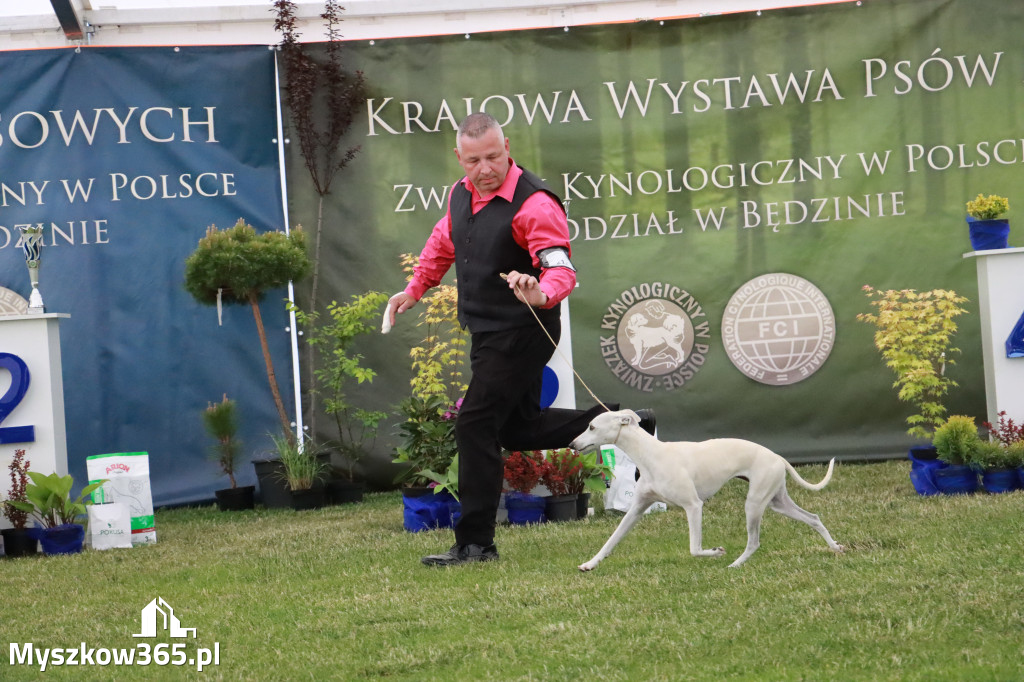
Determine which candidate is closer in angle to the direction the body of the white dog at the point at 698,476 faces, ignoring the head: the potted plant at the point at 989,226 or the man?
the man

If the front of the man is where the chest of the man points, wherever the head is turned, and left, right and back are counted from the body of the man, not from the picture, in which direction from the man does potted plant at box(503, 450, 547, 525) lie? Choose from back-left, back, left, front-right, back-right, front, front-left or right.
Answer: back-right

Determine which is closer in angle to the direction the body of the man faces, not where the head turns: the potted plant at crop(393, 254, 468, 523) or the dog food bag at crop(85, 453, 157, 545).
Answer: the dog food bag

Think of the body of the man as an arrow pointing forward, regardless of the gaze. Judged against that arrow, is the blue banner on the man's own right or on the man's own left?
on the man's own right

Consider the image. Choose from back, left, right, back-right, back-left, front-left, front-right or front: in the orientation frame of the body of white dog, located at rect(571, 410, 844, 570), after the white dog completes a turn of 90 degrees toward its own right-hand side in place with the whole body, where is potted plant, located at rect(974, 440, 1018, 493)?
front-right

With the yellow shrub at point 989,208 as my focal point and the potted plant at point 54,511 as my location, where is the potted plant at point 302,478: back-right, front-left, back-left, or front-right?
front-left

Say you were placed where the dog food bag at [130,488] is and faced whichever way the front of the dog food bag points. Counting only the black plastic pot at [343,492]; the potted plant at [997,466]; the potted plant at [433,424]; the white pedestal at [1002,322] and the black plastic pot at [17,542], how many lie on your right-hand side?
1

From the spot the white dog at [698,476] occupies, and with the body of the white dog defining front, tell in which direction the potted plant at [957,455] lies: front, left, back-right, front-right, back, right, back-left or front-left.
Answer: back-right

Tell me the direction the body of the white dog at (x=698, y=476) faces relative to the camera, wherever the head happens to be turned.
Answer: to the viewer's left

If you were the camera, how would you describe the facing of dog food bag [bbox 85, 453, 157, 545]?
facing the viewer

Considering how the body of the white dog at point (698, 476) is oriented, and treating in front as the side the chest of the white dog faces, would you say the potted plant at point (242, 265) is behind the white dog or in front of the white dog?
in front

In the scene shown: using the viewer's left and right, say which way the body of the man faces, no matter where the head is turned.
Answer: facing the viewer and to the left of the viewer

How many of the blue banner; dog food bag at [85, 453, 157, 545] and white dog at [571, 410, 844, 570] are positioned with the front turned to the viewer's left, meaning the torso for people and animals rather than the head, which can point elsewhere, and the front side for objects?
1
